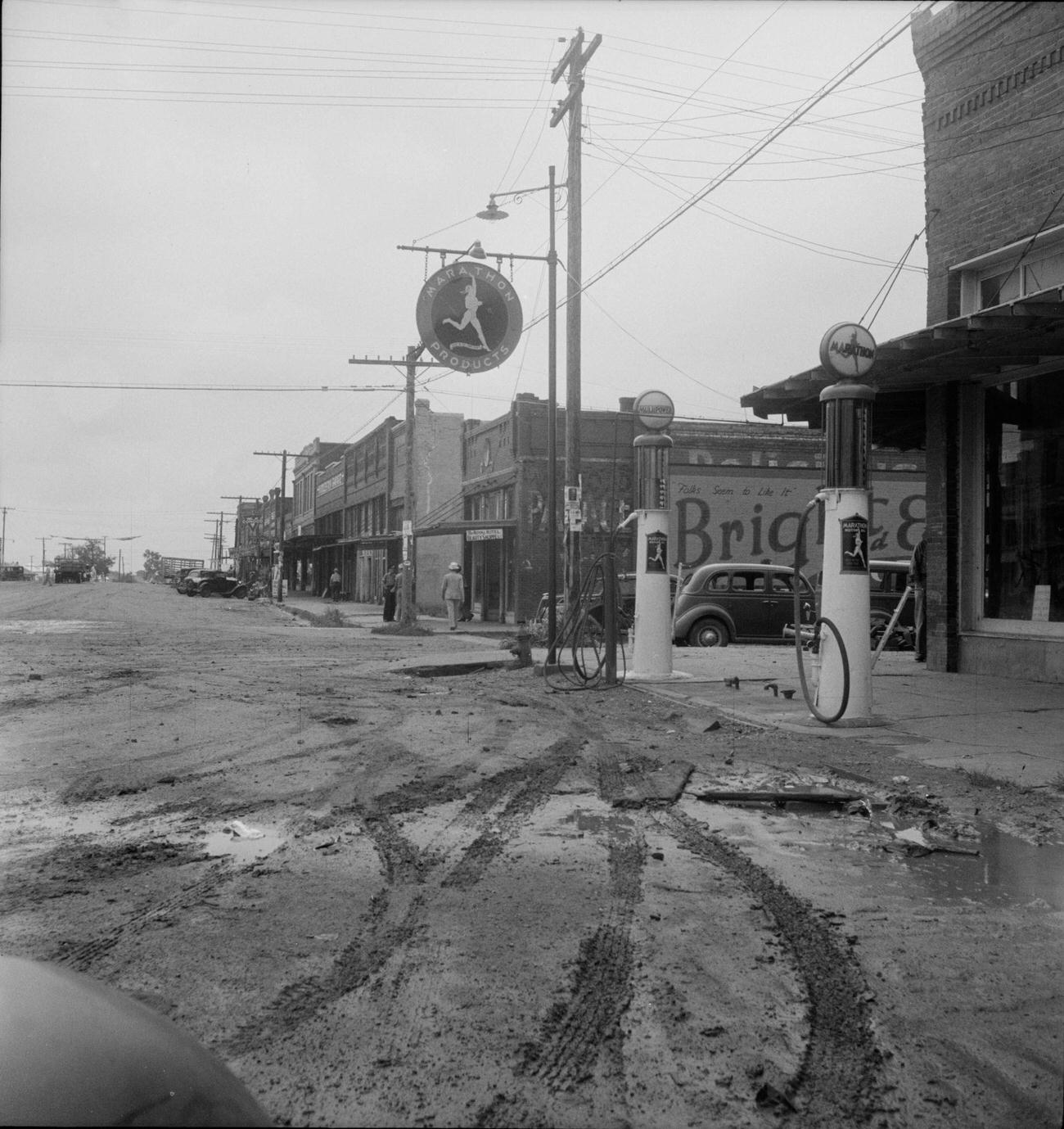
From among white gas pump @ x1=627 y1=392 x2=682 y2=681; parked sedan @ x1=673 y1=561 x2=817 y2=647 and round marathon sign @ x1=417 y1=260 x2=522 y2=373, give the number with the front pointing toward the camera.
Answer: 2

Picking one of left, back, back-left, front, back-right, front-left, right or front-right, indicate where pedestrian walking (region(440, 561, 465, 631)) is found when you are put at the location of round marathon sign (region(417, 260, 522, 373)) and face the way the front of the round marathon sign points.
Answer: back

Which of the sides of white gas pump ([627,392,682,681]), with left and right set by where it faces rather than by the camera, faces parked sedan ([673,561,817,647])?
back

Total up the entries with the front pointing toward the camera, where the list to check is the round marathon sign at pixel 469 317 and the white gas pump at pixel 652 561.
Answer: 2

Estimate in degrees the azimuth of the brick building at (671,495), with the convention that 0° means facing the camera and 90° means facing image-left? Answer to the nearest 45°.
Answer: approximately 45°

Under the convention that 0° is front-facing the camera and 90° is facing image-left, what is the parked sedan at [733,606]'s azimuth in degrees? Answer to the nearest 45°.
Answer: approximately 270°

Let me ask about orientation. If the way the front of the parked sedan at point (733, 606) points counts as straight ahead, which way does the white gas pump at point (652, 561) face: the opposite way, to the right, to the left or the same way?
to the right

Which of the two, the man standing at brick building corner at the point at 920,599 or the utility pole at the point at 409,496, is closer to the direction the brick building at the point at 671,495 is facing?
the utility pole

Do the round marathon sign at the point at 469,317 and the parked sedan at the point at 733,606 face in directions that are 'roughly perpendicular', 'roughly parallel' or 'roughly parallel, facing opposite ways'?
roughly perpendicular

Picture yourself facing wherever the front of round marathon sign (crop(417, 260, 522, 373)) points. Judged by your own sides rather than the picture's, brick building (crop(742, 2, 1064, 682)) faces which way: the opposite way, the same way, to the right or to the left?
to the right
